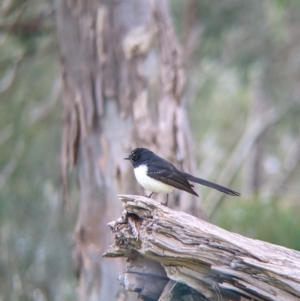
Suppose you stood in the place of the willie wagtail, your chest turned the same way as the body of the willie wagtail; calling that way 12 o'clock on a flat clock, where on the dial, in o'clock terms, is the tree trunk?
The tree trunk is roughly at 2 o'clock from the willie wagtail.

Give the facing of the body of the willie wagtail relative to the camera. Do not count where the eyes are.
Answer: to the viewer's left
